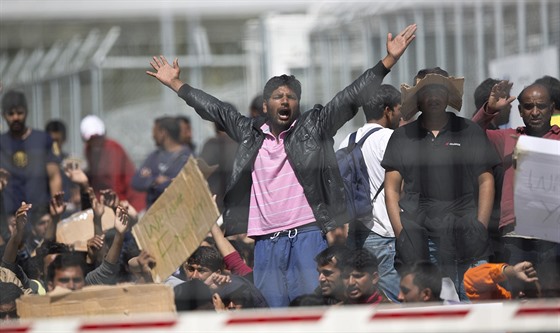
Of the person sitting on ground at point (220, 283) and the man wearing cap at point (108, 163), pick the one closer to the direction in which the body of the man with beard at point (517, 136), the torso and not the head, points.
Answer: the person sitting on ground

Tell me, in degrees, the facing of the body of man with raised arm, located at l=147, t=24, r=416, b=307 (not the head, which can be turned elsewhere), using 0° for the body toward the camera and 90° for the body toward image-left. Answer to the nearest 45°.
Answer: approximately 0°

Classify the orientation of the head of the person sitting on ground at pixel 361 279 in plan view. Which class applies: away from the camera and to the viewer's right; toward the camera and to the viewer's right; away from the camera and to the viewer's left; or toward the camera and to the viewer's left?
toward the camera and to the viewer's left

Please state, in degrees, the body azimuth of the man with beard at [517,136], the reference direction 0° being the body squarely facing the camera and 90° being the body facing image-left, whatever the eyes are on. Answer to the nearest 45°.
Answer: approximately 0°

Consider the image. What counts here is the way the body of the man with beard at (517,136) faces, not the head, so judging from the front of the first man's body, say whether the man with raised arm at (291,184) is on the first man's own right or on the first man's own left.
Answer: on the first man's own right
